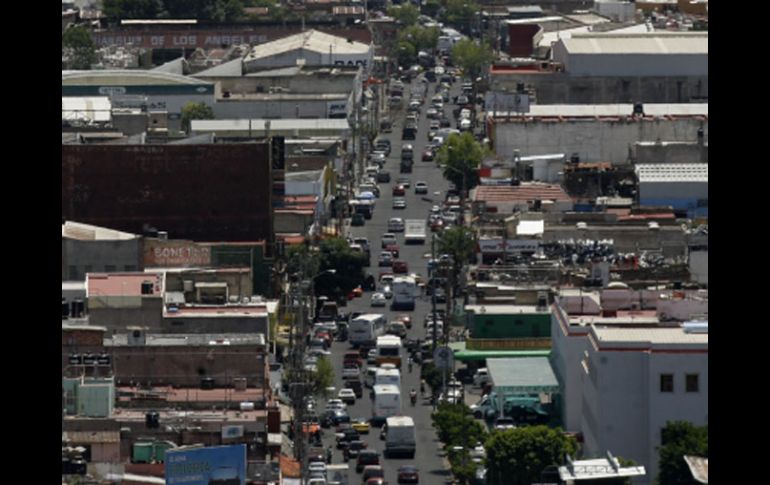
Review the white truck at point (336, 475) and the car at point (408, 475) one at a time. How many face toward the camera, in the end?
1

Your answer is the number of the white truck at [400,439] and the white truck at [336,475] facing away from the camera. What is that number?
1

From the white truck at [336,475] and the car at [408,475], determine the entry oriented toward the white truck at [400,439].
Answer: the car

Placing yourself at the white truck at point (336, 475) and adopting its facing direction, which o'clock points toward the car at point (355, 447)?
The car is roughly at 6 o'clock from the white truck.

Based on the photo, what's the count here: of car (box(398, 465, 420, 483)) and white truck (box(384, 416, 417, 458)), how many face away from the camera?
2

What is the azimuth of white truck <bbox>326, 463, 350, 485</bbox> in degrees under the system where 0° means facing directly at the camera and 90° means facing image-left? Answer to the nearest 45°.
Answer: approximately 0°

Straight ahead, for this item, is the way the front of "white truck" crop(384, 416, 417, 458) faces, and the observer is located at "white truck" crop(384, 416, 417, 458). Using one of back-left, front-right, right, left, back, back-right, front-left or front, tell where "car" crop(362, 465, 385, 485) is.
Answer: back

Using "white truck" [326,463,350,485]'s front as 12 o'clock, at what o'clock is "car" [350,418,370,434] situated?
The car is roughly at 6 o'clock from the white truck.

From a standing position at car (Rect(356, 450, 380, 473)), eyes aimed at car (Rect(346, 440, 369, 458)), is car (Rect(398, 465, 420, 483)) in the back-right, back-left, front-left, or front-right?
back-right

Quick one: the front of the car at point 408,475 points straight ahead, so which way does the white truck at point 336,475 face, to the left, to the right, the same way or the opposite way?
the opposite way

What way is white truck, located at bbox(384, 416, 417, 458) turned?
away from the camera
